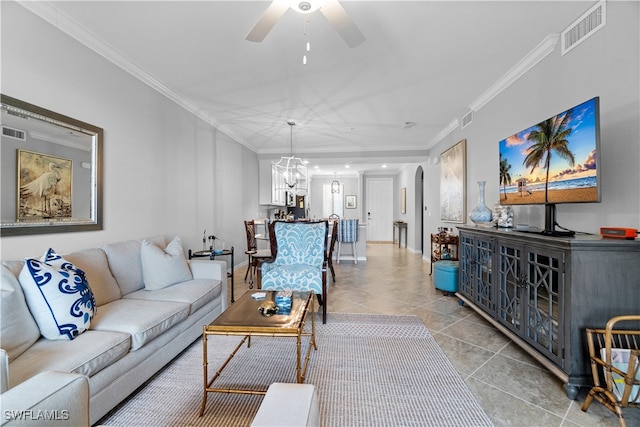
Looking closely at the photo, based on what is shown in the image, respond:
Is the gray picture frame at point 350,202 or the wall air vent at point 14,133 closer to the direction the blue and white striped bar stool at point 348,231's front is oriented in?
the gray picture frame

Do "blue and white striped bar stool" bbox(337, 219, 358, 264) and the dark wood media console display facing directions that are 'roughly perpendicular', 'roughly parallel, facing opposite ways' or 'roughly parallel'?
roughly perpendicular

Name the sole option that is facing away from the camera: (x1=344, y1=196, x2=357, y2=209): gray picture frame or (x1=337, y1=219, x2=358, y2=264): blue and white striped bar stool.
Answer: the blue and white striped bar stool

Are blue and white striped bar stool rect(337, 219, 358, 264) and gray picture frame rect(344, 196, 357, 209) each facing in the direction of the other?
yes

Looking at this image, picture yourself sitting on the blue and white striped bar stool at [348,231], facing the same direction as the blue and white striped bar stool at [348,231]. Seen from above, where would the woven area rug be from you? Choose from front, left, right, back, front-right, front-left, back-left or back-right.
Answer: back

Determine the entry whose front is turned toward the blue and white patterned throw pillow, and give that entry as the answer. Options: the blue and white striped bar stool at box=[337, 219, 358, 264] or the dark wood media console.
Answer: the dark wood media console

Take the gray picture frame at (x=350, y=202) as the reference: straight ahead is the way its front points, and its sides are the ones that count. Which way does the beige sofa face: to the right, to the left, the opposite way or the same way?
to the left

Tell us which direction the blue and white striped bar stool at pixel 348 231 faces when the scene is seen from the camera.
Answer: facing away from the viewer

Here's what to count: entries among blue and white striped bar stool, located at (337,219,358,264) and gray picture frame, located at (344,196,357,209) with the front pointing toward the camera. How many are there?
1

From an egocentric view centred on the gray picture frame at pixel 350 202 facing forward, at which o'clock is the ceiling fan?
The ceiling fan is roughly at 12 o'clock from the gray picture frame.

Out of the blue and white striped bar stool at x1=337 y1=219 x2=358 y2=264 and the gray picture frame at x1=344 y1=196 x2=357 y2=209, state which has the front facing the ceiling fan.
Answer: the gray picture frame

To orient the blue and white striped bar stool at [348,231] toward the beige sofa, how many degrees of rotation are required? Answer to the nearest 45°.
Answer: approximately 180°

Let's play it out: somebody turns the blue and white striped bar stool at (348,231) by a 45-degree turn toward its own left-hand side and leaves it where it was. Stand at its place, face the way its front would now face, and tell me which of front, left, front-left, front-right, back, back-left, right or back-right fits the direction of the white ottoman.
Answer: back-left
